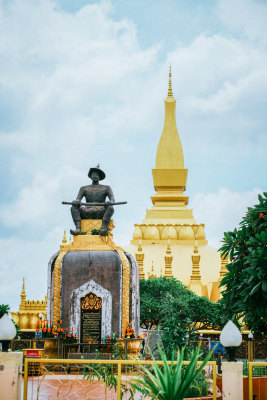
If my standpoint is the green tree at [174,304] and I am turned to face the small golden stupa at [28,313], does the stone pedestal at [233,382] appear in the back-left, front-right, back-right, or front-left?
back-left

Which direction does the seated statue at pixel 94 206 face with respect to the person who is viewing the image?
facing the viewer

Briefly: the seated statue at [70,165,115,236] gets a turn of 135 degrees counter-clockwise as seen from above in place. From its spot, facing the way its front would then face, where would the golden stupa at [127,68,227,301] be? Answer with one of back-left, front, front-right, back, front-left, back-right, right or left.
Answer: front-left

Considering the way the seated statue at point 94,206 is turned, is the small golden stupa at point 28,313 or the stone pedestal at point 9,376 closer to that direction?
the stone pedestal

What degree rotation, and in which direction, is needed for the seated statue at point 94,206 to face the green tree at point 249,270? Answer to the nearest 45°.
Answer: approximately 45° to its left

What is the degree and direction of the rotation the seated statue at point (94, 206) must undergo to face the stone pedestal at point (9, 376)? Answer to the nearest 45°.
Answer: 0° — it already faces it

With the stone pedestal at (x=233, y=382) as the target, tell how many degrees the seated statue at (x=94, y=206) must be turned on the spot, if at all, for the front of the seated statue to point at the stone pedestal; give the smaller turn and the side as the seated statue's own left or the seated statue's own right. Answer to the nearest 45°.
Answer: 0° — it already faces it

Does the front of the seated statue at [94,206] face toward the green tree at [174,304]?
no
